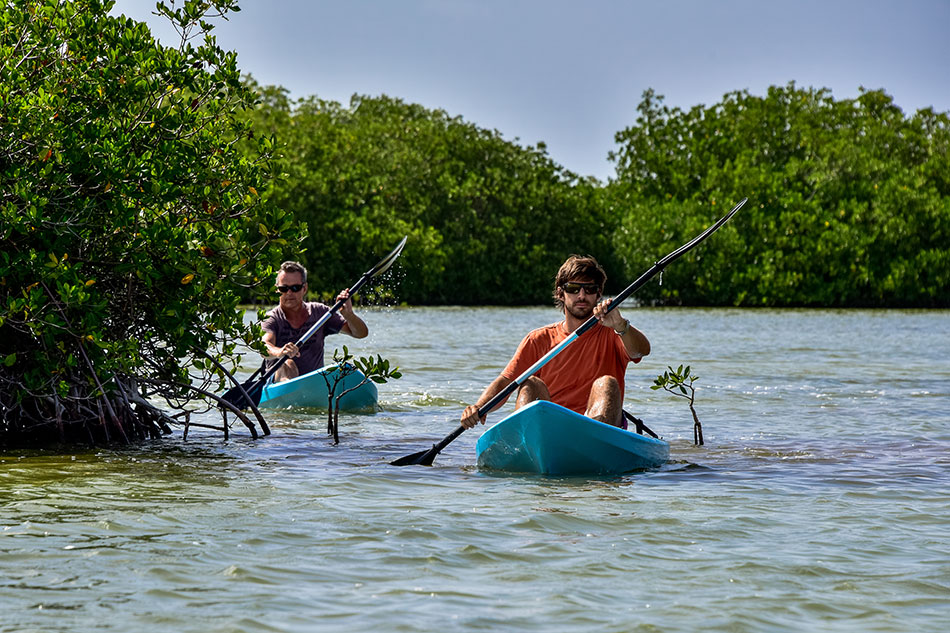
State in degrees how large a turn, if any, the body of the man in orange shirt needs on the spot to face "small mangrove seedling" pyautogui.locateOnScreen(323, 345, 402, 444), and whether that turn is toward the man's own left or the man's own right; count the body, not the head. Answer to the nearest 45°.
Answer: approximately 135° to the man's own right

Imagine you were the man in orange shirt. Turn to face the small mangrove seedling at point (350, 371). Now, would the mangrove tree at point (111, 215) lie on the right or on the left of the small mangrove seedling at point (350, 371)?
left

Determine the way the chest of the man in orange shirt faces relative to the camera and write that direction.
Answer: toward the camera

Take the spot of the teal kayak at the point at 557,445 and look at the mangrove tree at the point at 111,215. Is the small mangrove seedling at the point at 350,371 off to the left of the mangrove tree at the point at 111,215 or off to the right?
right

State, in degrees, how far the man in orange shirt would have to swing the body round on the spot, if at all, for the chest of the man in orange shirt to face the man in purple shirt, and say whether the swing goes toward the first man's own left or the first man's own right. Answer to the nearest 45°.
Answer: approximately 135° to the first man's own right

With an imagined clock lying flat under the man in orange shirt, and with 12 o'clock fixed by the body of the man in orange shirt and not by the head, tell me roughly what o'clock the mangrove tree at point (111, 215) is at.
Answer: The mangrove tree is roughly at 3 o'clock from the man in orange shirt.
